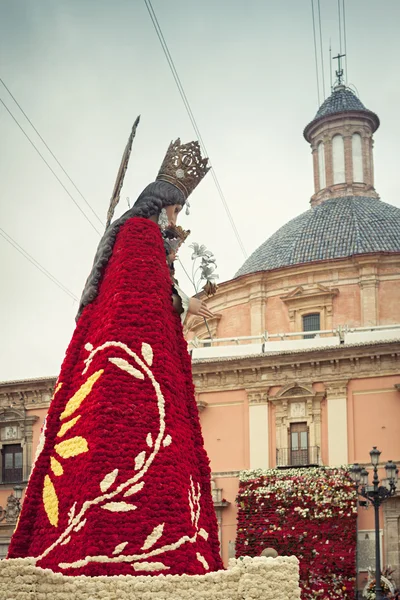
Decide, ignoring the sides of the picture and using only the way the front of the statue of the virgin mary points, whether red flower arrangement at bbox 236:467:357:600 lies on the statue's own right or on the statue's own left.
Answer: on the statue's own left

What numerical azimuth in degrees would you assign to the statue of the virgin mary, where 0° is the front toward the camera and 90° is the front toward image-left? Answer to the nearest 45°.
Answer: approximately 270°
